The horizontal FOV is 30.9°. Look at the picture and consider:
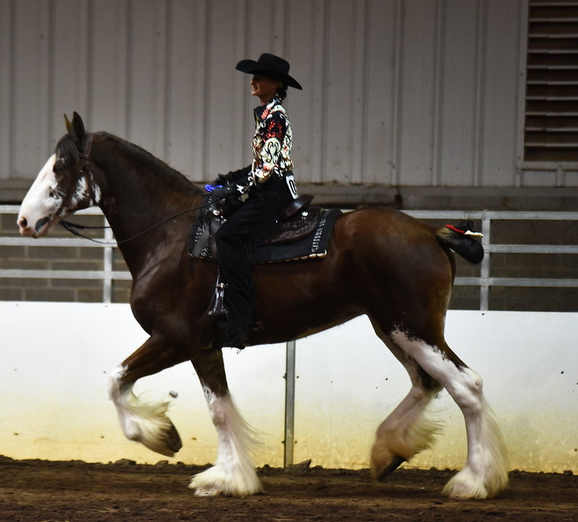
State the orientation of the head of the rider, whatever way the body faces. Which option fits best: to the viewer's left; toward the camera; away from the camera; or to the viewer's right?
to the viewer's left

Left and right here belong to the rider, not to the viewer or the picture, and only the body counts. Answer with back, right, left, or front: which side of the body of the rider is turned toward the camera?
left

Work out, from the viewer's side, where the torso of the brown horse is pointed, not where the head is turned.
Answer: to the viewer's left
